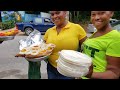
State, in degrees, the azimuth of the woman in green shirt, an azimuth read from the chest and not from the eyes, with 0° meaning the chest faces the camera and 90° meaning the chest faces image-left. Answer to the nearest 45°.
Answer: approximately 45°

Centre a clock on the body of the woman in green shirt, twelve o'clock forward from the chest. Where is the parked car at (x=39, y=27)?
The parked car is roughly at 4 o'clock from the woman in green shirt.
